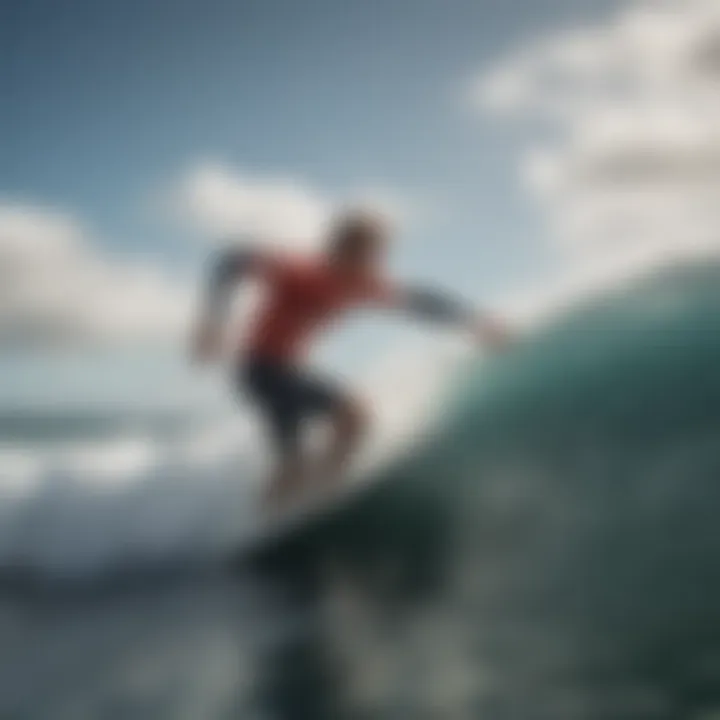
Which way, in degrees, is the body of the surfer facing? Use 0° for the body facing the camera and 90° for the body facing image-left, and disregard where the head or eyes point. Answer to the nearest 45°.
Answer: approximately 315°
